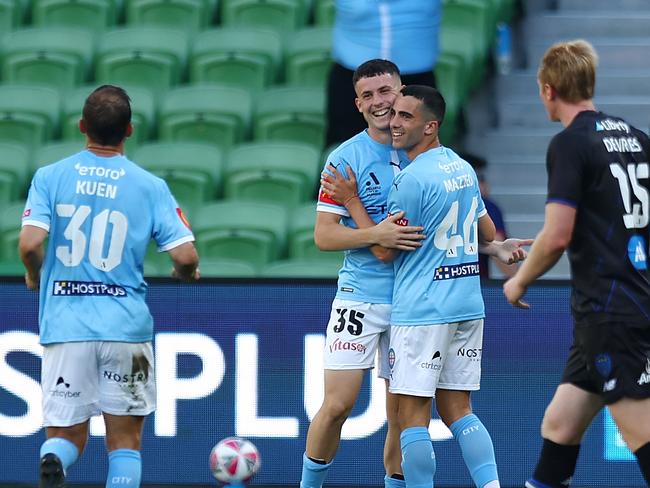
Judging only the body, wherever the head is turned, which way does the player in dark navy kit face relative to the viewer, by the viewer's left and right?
facing away from the viewer and to the left of the viewer

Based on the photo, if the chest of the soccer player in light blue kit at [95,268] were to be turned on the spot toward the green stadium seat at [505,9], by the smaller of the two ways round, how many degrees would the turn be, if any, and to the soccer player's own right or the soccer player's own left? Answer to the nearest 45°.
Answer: approximately 45° to the soccer player's own right

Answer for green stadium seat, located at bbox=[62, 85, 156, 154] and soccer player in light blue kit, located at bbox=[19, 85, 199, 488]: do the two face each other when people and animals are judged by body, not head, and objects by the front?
yes

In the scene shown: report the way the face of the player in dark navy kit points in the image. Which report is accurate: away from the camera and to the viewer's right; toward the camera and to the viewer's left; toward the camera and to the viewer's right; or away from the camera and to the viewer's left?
away from the camera and to the viewer's left

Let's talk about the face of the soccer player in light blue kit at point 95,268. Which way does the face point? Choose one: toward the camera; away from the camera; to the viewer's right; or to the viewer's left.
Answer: away from the camera
